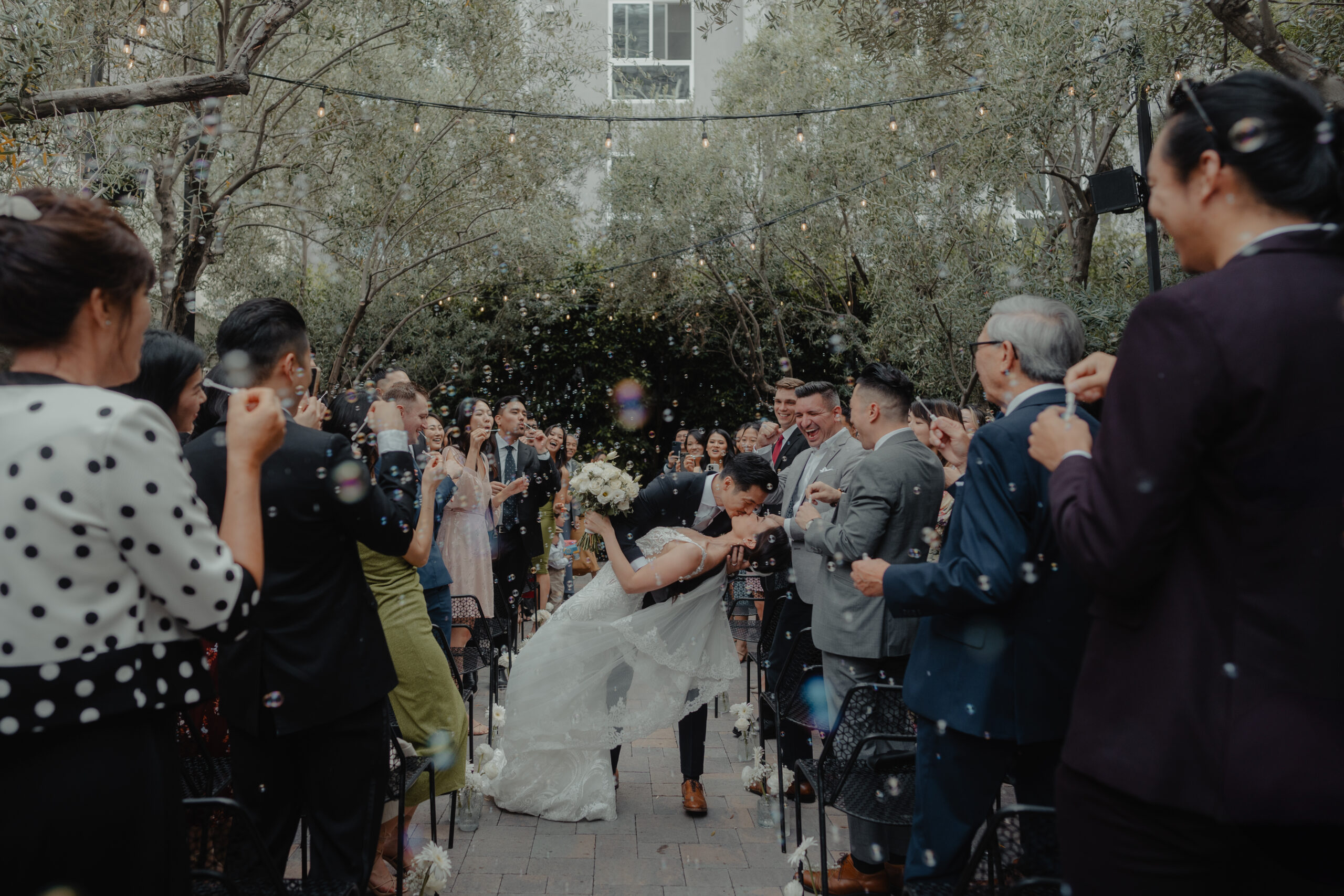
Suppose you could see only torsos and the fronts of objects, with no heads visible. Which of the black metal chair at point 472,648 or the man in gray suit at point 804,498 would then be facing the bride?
the man in gray suit

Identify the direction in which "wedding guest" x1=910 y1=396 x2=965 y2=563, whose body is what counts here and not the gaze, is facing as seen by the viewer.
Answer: to the viewer's left

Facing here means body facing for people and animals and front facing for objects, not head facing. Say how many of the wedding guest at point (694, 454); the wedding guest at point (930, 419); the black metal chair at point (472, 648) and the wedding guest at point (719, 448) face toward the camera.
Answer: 2

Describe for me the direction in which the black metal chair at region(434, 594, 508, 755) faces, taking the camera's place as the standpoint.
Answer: facing away from the viewer and to the right of the viewer

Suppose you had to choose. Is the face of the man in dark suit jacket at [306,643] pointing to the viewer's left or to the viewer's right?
to the viewer's right

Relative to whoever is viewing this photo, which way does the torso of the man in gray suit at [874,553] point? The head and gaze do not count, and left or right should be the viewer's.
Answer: facing away from the viewer and to the left of the viewer

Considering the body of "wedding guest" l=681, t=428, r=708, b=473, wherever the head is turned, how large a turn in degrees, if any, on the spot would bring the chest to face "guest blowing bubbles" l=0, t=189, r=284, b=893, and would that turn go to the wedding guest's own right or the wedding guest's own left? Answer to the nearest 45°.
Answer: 0° — they already face them

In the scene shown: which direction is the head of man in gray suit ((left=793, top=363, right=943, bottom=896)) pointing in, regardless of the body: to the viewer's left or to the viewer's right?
to the viewer's left
